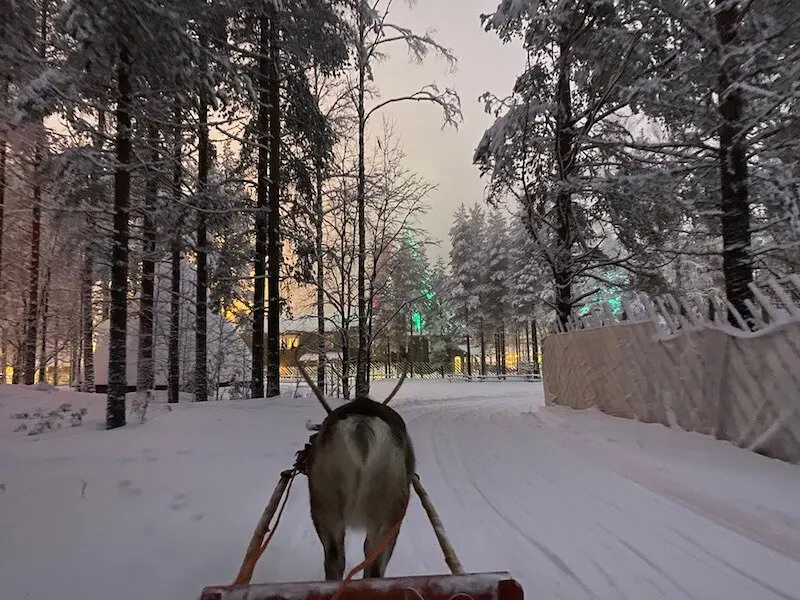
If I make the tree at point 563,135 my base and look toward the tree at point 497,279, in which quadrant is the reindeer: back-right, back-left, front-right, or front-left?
back-left

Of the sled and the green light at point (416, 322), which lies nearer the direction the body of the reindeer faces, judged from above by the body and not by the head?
the green light

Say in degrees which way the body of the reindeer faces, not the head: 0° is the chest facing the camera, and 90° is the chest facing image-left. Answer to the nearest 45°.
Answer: approximately 180°

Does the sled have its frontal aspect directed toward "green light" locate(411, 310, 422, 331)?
yes

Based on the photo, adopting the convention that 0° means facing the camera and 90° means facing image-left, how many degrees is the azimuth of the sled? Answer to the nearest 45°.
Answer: approximately 180°

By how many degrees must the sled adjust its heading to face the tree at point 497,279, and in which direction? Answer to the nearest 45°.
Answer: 0° — it already faces it

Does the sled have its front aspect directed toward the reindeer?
yes

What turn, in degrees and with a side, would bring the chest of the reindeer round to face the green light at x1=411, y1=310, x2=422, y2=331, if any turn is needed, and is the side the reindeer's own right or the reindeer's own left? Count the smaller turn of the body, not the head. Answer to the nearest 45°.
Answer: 0° — it already faces it

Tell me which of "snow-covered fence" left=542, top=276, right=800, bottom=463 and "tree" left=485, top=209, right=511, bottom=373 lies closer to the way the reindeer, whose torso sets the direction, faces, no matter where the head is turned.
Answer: the tree

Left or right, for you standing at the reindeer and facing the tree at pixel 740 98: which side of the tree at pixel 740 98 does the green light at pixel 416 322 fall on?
left

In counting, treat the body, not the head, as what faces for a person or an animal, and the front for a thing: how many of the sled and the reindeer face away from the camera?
2
